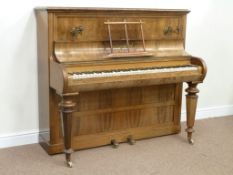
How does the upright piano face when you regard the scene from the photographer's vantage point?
facing the viewer and to the right of the viewer
